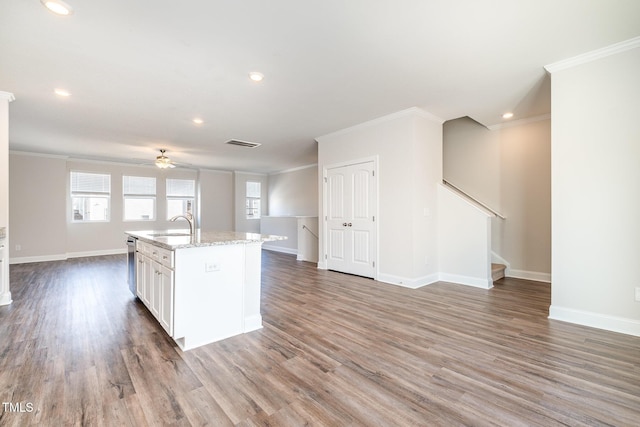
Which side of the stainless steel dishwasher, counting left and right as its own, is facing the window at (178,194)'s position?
right

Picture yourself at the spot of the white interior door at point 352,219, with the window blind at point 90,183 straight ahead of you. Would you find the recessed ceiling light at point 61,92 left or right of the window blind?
left

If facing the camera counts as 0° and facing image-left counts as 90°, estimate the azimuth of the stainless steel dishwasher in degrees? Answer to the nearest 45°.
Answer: approximately 90°

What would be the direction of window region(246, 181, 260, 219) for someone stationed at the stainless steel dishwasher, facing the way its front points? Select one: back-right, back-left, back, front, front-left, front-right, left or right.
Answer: back-right

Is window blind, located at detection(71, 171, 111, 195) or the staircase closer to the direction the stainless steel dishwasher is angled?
the window blind

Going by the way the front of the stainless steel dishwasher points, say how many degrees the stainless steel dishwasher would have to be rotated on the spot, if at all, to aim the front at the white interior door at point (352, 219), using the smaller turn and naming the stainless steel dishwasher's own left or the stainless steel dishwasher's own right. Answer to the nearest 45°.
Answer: approximately 180°
